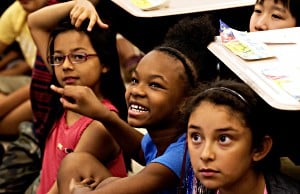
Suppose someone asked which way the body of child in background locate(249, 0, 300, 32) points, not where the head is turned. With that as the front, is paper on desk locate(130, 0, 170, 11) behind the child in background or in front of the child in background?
in front

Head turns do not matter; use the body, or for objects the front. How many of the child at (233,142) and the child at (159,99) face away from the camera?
0

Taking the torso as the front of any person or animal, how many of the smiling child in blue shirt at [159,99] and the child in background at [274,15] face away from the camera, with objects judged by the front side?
0

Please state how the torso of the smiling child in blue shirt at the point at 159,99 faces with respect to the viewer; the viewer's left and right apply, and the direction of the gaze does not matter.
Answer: facing the viewer and to the left of the viewer

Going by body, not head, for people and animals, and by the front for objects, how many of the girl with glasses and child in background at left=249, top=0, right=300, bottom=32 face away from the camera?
0

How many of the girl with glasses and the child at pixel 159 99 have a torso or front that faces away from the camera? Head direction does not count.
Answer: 0

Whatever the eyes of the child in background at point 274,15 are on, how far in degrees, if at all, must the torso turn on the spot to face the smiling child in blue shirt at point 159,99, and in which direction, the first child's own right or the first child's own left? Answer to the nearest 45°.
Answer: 0° — they already face them

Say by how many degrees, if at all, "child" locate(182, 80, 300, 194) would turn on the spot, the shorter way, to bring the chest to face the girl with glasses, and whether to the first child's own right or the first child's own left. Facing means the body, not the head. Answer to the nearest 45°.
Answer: approximately 90° to the first child's own right

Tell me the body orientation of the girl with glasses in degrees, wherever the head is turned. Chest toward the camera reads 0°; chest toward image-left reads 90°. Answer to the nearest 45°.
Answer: approximately 45°

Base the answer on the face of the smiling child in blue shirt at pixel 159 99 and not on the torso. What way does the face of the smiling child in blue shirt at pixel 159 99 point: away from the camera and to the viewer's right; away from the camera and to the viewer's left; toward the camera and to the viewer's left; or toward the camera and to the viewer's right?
toward the camera and to the viewer's left

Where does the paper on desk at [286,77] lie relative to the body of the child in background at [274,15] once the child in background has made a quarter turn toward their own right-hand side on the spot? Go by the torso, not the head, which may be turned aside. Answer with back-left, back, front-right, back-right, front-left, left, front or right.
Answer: back-left

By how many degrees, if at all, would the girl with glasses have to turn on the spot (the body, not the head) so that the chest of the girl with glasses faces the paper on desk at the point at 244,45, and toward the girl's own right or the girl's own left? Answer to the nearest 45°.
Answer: approximately 90° to the girl's own left

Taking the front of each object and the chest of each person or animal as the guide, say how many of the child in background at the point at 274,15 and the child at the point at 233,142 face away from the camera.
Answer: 0
